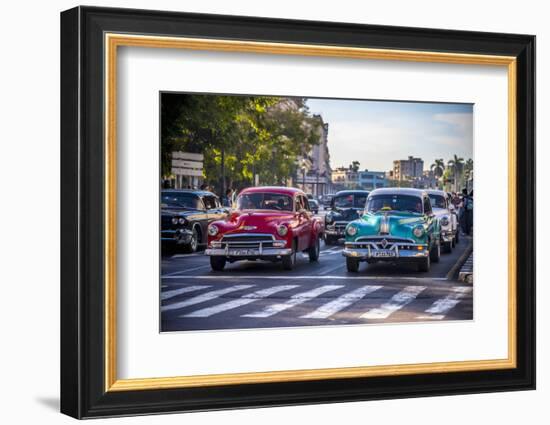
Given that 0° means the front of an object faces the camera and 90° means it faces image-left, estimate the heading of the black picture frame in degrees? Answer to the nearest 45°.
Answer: approximately 315°
